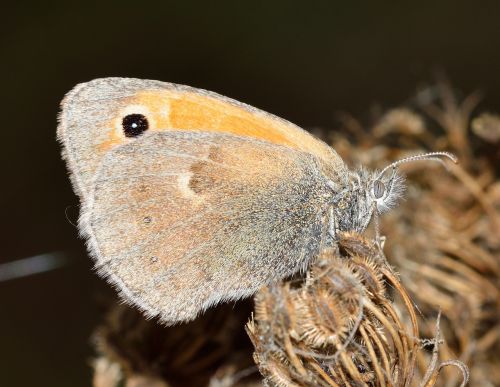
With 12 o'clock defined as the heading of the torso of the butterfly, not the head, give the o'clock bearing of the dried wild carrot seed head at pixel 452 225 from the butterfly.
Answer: The dried wild carrot seed head is roughly at 11 o'clock from the butterfly.

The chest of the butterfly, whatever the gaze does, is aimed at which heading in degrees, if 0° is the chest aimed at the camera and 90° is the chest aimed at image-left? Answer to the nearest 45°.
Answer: approximately 270°
